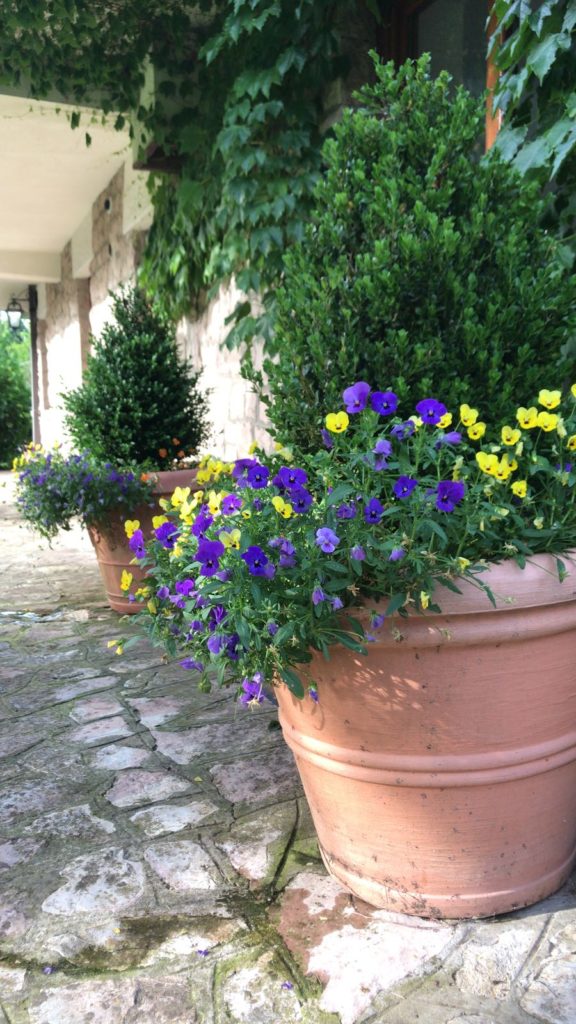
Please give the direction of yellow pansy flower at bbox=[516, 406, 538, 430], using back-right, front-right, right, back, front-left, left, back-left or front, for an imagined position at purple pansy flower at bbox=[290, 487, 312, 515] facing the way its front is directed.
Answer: left

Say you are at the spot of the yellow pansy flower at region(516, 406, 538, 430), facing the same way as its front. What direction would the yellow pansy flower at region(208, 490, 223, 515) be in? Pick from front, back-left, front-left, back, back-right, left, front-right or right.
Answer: right

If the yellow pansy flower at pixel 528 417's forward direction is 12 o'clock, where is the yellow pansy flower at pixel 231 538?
the yellow pansy flower at pixel 231 538 is roughly at 2 o'clock from the yellow pansy flower at pixel 528 417.

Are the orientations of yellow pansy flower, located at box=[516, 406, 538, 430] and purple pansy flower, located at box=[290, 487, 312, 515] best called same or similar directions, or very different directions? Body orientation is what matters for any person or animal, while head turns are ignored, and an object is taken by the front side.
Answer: same or similar directions

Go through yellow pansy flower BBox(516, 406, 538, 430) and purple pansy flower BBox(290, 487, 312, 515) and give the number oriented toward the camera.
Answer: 2

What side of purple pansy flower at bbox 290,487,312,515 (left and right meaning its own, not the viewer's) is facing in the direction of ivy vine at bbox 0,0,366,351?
back

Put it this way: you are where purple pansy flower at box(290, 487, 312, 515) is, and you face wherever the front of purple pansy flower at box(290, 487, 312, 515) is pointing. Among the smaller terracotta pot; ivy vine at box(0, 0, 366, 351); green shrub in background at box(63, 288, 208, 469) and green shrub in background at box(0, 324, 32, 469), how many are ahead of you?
0

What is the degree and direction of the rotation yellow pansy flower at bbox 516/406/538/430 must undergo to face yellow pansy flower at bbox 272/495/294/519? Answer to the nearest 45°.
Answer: approximately 45° to its right

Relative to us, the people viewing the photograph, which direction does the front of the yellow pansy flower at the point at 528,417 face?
facing the viewer

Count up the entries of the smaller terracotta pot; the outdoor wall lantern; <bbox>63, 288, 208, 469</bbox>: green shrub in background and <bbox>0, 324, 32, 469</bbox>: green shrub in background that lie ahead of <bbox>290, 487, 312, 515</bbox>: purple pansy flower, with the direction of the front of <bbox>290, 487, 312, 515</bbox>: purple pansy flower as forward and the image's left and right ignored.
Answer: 0
